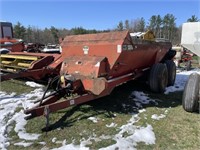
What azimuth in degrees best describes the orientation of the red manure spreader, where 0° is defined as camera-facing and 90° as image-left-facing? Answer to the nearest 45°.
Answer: approximately 45°

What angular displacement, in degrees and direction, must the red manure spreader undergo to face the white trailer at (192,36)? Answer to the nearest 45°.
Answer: approximately 135° to its left

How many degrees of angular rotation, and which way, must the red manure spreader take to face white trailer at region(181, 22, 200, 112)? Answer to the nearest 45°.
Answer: approximately 135° to its left
